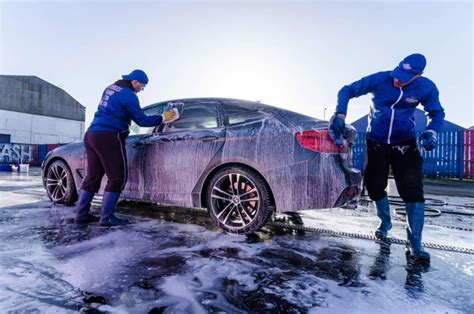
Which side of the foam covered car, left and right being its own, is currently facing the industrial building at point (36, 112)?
front

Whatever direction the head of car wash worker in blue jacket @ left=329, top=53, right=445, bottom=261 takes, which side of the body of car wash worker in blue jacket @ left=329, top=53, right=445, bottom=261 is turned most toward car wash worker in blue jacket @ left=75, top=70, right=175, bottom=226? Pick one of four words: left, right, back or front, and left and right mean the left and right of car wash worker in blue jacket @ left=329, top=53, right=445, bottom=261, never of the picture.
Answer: right

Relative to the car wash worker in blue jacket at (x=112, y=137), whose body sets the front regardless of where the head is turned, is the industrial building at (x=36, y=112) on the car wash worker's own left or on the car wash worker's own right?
on the car wash worker's own left

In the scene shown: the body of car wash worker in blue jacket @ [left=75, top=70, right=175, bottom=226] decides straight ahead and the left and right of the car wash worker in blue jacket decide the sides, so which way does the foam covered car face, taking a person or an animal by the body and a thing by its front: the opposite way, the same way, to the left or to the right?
to the left

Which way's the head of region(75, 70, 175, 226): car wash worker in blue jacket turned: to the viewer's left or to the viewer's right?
to the viewer's right

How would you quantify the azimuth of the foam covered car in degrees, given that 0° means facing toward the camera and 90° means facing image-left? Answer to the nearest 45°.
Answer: approximately 135°

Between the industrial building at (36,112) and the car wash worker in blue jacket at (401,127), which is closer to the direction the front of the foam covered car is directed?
the industrial building

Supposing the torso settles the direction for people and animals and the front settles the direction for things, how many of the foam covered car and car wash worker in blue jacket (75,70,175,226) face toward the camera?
0

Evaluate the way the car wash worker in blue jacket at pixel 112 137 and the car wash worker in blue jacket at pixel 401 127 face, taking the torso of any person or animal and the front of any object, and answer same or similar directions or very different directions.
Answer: very different directions

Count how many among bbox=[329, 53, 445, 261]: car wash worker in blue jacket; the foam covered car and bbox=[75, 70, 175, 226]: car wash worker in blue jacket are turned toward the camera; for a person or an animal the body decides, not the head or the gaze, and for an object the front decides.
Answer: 1

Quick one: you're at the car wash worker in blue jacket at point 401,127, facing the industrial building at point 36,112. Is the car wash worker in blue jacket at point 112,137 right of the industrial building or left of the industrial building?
left

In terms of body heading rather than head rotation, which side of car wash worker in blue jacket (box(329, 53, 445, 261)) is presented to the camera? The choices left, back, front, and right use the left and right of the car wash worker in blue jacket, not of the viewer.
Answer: front

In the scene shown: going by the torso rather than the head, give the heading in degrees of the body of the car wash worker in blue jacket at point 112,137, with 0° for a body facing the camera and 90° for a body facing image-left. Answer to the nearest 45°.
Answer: approximately 225°
